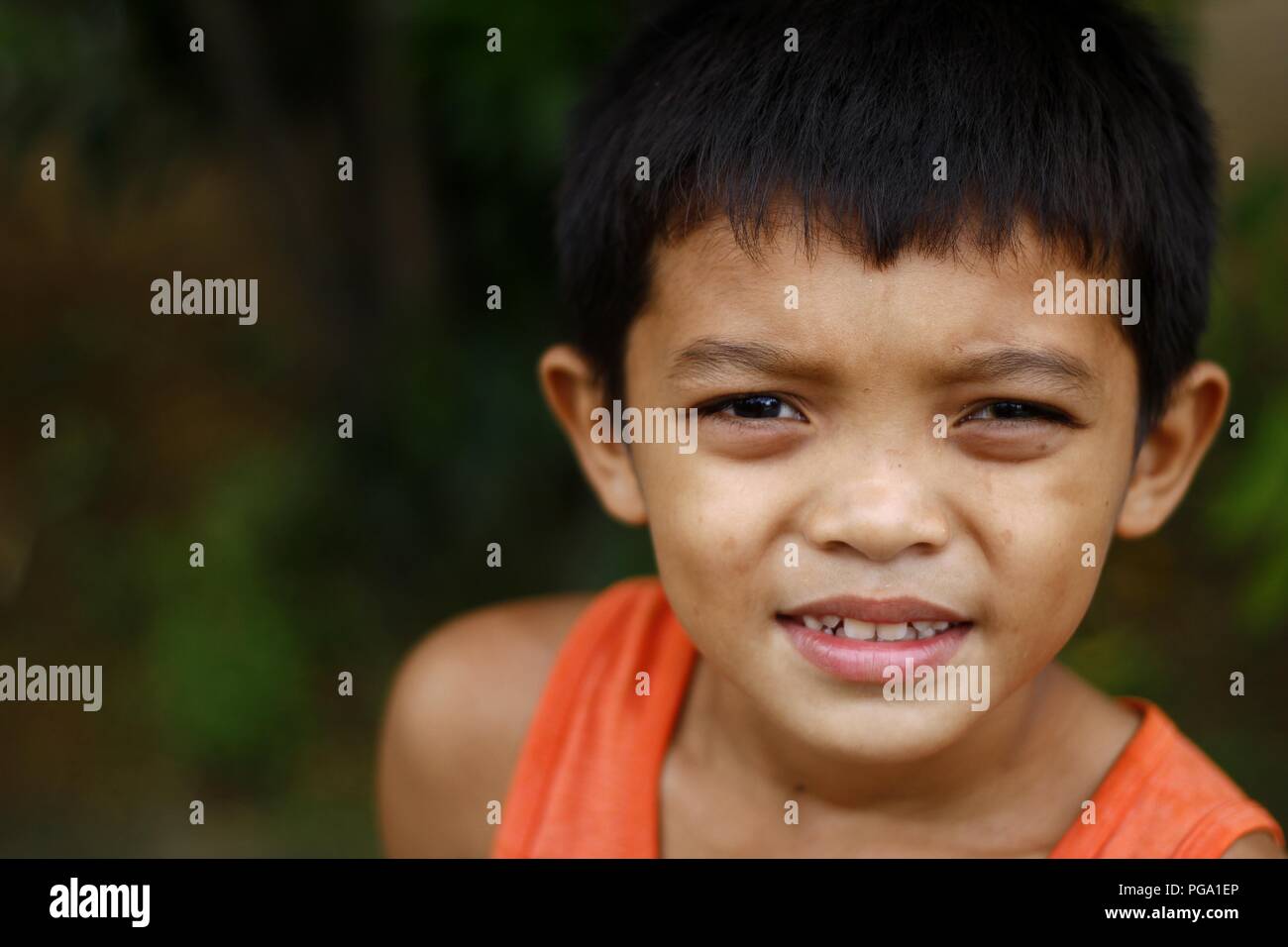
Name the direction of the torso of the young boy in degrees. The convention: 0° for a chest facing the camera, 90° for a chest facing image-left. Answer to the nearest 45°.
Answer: approximately 0°
